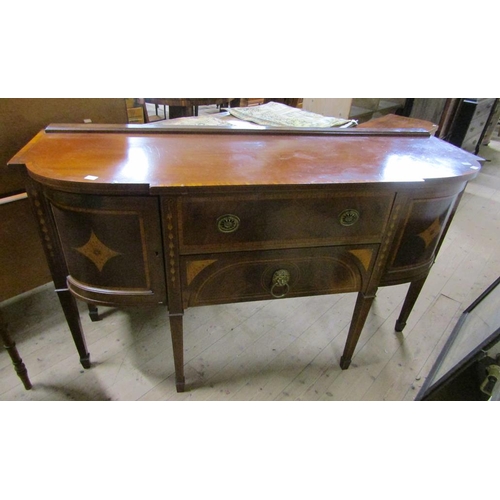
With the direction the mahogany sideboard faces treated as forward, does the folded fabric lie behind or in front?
behind

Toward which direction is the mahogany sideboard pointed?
toward the camera
